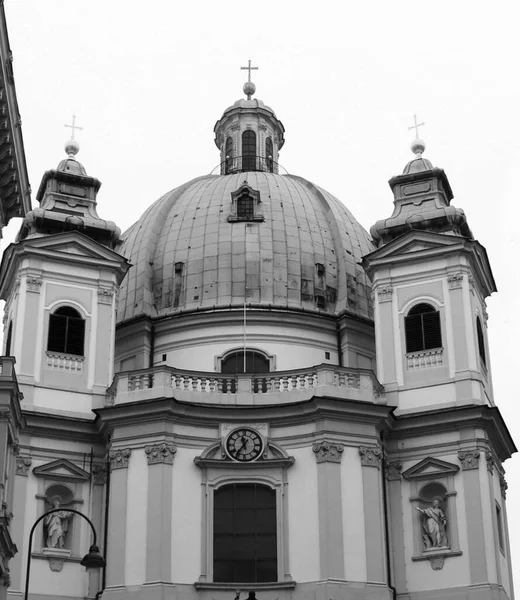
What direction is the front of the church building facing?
toward the camera
